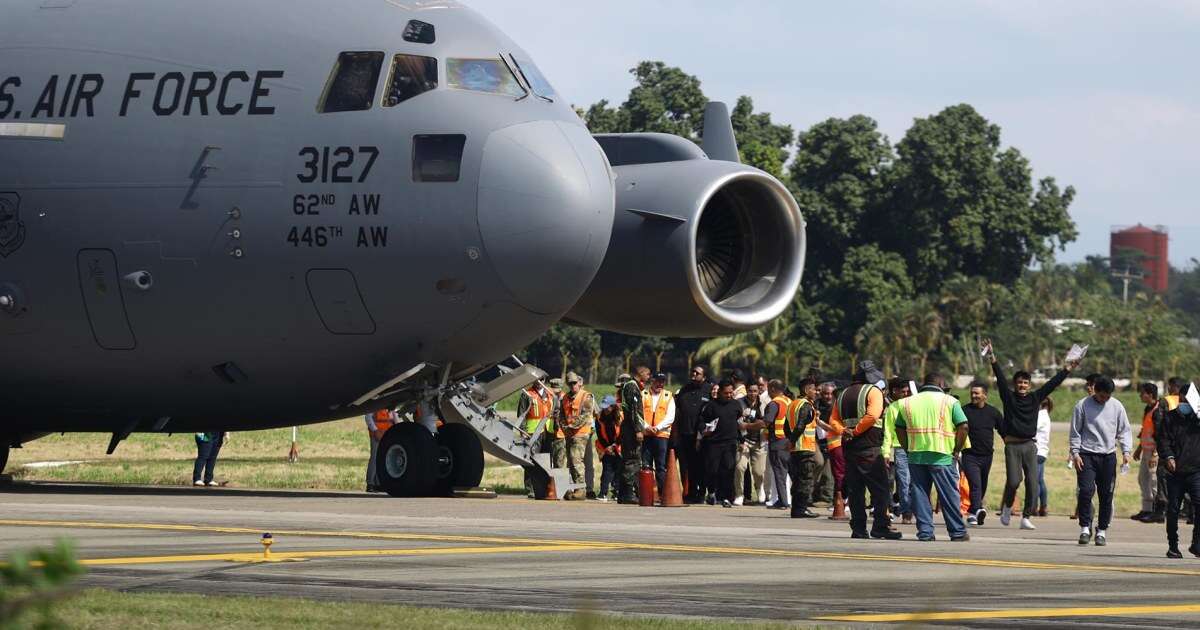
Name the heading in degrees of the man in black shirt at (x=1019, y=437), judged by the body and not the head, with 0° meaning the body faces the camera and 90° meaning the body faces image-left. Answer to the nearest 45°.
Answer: approximately 0°

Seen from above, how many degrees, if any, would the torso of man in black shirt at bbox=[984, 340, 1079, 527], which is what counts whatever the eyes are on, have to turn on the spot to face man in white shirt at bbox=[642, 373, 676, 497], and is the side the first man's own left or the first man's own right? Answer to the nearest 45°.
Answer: approximately 90° to the first man's own right

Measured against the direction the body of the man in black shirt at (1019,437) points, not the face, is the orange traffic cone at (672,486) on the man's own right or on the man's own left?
on the man's own right

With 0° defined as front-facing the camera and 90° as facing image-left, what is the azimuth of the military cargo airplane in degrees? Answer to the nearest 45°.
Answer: approximately 315°
